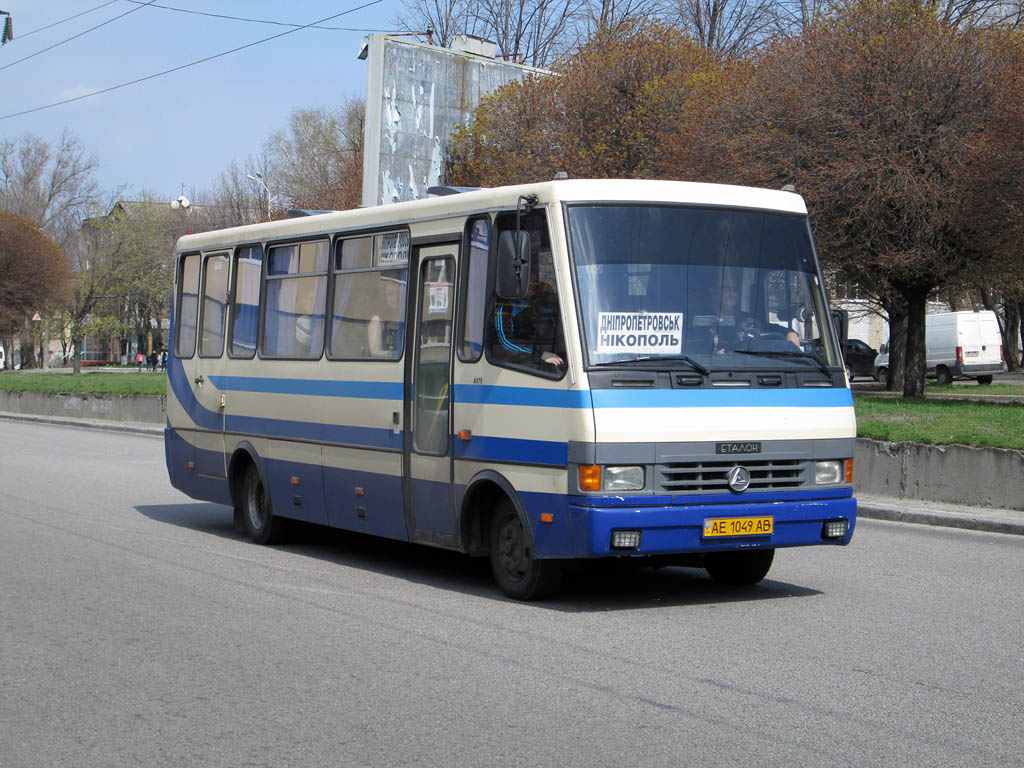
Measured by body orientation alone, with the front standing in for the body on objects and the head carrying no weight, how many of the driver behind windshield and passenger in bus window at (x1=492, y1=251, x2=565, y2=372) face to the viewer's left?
0

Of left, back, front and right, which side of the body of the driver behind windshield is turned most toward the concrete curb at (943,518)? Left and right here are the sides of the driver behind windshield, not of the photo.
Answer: left

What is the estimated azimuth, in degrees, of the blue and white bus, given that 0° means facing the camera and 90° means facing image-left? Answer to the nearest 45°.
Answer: approximately 315°

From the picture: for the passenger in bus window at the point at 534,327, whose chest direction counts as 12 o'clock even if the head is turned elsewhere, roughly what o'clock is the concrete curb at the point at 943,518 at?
The concrete curb is roughly at 9 o'clock from the passenger in bus window.

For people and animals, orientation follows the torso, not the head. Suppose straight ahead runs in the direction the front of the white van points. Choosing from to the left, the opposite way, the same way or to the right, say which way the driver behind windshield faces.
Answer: the opposite way

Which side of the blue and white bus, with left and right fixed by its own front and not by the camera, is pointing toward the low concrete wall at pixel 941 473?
left

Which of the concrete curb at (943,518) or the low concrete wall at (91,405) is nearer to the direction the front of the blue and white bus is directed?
the concrete curb

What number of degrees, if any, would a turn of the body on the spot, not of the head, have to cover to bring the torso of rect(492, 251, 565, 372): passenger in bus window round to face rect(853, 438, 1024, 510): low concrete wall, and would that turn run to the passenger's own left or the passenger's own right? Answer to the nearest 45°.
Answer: approximately 90° to the passenger's own left

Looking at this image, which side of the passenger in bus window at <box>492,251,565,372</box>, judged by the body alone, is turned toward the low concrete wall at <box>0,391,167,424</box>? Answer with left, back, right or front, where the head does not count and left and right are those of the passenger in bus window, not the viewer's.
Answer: back

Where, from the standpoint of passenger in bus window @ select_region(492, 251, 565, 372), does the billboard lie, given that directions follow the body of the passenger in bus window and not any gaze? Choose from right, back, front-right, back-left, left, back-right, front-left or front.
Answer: back-left

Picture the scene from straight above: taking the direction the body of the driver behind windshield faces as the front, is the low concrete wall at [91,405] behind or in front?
behind

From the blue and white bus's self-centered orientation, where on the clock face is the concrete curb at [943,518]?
The concrete curb is roughly at 9 o'clock from the blue and white bus.
